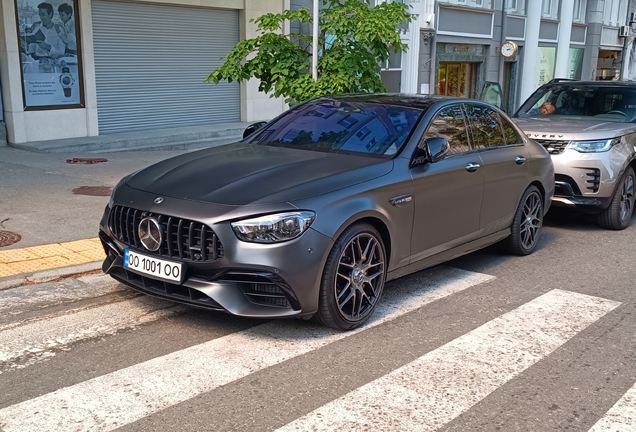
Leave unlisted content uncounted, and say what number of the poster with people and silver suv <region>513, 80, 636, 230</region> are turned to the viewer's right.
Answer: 0

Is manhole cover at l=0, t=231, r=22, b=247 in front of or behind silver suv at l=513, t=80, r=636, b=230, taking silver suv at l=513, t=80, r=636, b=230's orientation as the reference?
in front

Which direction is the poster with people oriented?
toward the camera

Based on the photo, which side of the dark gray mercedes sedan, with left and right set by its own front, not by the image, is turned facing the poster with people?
right

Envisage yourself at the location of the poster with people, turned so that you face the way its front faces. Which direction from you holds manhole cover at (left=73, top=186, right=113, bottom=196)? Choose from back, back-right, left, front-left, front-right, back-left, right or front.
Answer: front

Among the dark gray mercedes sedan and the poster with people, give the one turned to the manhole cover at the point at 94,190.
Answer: the poster with people

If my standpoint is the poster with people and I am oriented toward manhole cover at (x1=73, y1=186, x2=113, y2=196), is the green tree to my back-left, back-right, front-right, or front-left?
front-left

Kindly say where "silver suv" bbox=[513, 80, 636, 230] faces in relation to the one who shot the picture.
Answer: facing the viewer and to the left of the viewer

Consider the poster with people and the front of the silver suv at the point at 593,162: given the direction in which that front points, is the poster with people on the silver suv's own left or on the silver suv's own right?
on the silver suv's own right

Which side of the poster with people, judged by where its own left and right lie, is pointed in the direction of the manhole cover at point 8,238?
front

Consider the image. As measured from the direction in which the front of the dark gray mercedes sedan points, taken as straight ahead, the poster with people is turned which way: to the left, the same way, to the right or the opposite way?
to the left

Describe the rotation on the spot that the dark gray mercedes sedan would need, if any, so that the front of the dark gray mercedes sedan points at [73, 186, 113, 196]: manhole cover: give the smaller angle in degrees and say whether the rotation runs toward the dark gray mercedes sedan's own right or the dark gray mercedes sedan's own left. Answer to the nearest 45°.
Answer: approximately 90° to the dark gray mercedes sedan's own right

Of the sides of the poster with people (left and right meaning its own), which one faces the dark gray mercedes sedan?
front

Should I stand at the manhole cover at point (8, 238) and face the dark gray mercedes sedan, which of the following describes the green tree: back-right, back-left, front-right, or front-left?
front-left

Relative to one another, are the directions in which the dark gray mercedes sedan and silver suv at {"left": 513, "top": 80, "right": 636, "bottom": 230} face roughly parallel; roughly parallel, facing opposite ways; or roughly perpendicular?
roughly parallel

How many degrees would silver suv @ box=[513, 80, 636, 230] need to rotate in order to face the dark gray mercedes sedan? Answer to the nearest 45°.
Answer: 0° — it already faces it

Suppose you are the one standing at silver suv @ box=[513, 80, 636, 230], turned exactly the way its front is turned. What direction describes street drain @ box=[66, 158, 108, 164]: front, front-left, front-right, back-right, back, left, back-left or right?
front-right

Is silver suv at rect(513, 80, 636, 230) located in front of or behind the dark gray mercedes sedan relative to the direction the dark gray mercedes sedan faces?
behind
